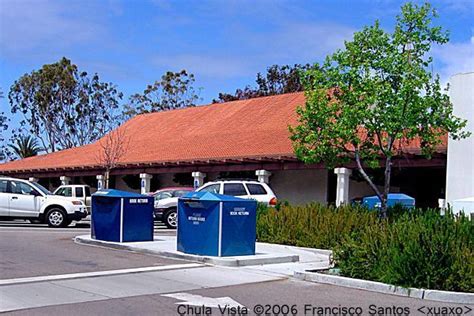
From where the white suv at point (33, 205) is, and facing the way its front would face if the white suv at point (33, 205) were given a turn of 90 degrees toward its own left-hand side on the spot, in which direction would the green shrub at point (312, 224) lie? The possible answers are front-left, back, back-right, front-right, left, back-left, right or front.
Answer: back-right

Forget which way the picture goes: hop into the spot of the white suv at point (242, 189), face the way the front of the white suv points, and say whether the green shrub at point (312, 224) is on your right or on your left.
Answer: on your left

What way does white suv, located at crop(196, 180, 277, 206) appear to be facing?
to the viewer's left

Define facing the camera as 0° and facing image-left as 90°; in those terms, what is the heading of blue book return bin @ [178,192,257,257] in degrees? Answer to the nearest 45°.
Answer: approximately 45°

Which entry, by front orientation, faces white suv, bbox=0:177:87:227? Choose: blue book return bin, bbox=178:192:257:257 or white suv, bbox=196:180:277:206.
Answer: white suv, bbox=196:180:277:206

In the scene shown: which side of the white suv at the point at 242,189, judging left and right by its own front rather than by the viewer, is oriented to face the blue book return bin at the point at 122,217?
left

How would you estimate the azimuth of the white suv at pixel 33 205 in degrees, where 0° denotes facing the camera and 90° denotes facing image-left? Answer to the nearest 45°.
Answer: approximately 270°

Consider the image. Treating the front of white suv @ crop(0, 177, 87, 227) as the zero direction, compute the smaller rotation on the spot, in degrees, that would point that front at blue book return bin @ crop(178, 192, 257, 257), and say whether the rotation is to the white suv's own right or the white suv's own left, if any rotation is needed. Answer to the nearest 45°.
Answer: approximately 90° to the white suv's own right

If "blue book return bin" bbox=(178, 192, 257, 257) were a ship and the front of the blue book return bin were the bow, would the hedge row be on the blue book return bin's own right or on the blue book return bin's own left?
on the blue book return bin's own left

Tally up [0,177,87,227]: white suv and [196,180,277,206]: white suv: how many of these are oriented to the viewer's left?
1

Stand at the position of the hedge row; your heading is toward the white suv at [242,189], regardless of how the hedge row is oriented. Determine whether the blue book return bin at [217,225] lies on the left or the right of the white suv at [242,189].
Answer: left

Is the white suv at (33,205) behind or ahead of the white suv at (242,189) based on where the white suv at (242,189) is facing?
ahead

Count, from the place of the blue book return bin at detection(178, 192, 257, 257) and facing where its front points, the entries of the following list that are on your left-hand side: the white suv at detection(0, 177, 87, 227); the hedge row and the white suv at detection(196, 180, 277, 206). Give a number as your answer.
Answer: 1

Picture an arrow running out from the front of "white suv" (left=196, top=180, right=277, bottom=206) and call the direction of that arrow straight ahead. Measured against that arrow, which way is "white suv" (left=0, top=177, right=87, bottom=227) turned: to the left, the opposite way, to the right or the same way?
the opposite way
